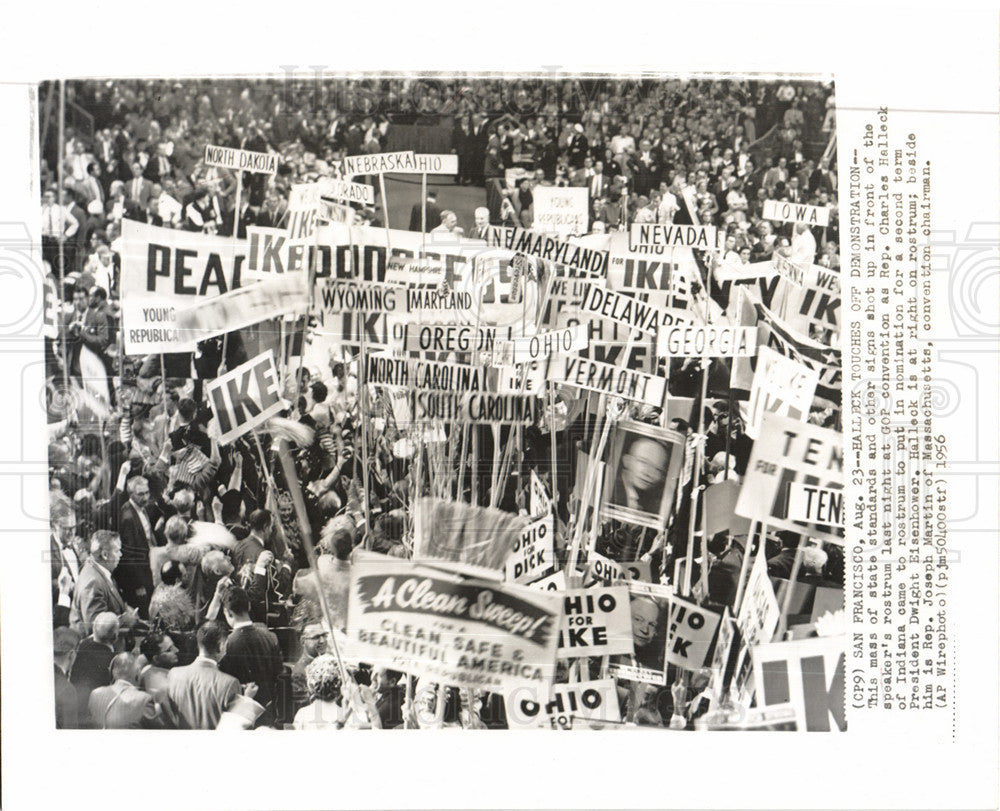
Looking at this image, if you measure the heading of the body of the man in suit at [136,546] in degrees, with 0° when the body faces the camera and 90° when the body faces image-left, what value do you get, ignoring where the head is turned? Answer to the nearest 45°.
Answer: approximately 315°

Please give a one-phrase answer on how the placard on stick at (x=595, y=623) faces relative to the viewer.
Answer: facing the viewer

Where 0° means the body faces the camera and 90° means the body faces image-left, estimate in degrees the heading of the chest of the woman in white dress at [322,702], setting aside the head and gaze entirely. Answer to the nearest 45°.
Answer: approximately 180°

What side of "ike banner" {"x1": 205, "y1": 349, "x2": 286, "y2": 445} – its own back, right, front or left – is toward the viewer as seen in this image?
front
